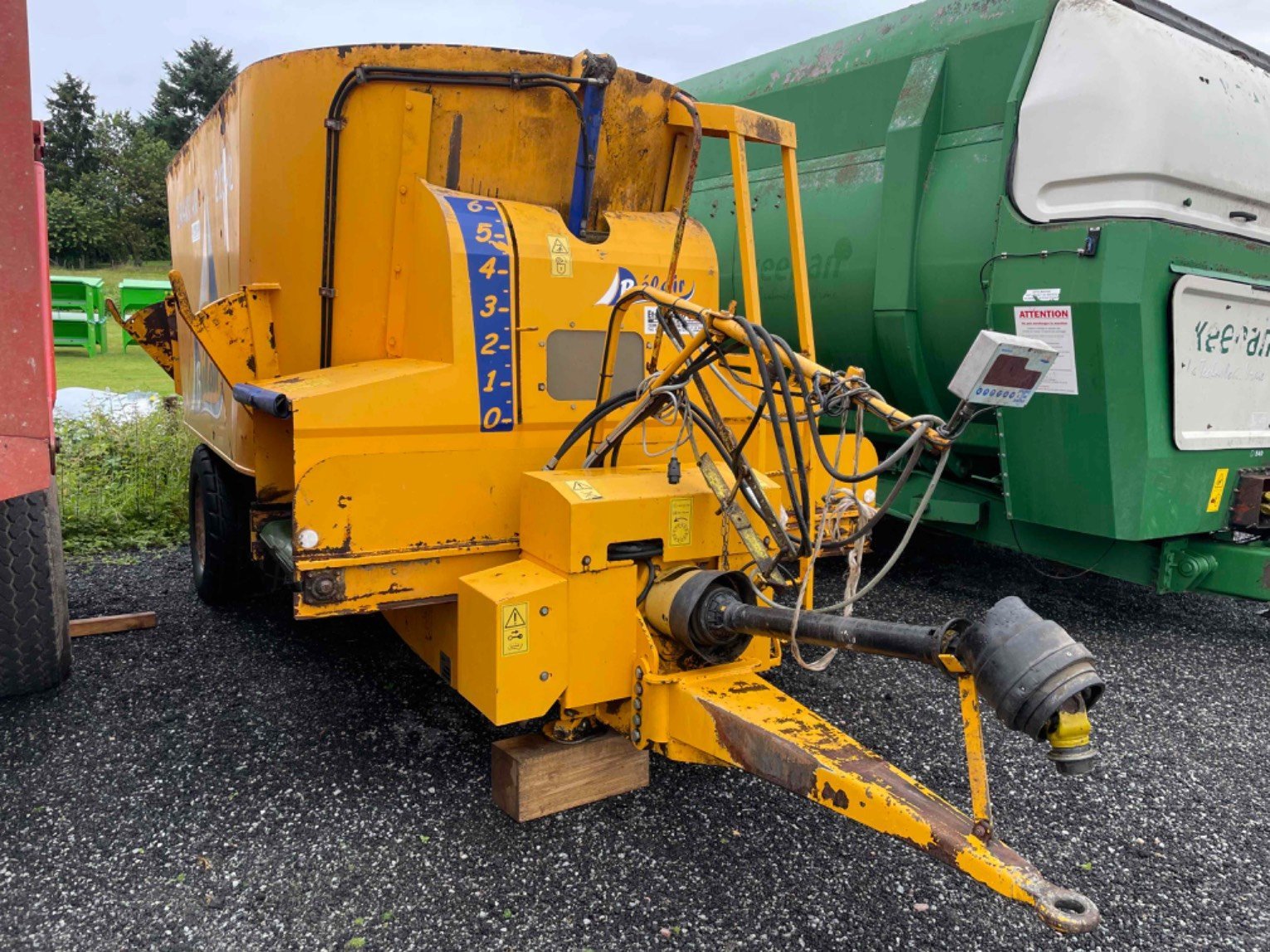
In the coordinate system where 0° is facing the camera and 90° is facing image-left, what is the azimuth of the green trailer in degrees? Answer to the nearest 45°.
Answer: approximately 315°

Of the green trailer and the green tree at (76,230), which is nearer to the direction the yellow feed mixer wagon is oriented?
the green trailer

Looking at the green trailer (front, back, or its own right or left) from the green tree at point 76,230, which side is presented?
back

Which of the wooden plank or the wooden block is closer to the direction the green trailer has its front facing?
the wooden block

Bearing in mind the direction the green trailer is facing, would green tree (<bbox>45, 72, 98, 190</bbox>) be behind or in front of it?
behind

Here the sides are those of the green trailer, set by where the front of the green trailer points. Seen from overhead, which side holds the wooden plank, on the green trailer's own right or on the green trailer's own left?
on the green trailer's own right

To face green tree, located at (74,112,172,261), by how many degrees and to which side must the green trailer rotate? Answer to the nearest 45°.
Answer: approximately 180°

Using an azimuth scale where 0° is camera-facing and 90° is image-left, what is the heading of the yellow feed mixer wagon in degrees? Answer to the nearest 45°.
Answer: approximately 315°

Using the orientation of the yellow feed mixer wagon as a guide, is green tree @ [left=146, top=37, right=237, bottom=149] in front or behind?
behind

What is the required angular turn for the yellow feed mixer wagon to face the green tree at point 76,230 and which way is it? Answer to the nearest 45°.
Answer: approximately 180°
